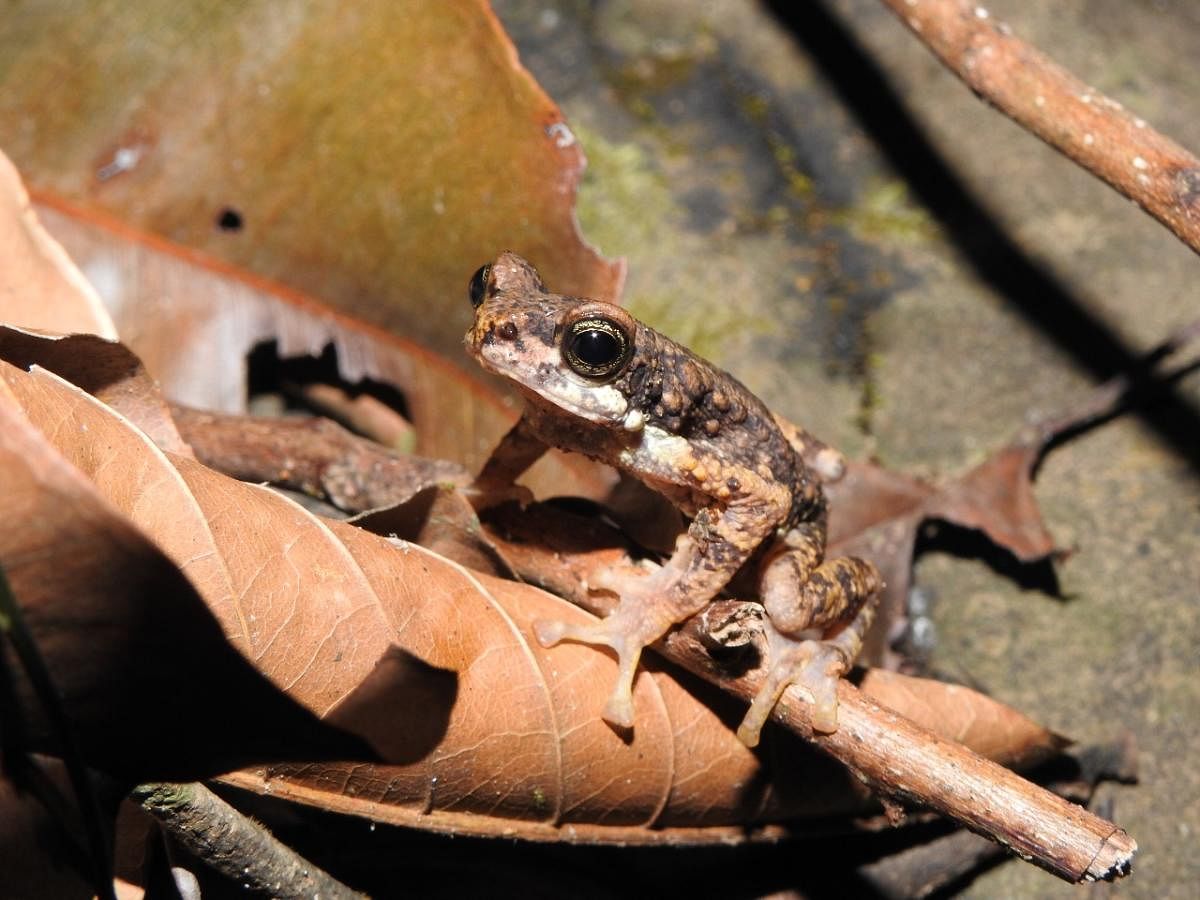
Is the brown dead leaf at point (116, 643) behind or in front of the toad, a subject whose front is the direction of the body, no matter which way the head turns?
in front

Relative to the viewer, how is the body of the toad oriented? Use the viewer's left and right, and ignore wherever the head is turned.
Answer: facing the viewer and to the left of the viewer

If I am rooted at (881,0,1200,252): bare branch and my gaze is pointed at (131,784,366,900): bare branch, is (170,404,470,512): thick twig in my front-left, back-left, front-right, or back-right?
front-right

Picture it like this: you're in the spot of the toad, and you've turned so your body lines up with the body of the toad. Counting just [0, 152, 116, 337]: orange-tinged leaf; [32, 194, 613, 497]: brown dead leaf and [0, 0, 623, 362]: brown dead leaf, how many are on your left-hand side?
0

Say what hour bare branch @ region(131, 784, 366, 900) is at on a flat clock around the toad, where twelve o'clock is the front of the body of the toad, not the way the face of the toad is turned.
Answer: The bare branch is roughly at 11 o'clock from the toad.

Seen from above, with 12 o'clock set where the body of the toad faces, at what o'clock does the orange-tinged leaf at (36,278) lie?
The orange-tinged leaf is roughly at 1 o'clock from the toad.

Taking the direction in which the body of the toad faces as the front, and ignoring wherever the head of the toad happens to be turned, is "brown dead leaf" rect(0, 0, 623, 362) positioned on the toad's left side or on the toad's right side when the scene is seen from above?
on the toad's right side
